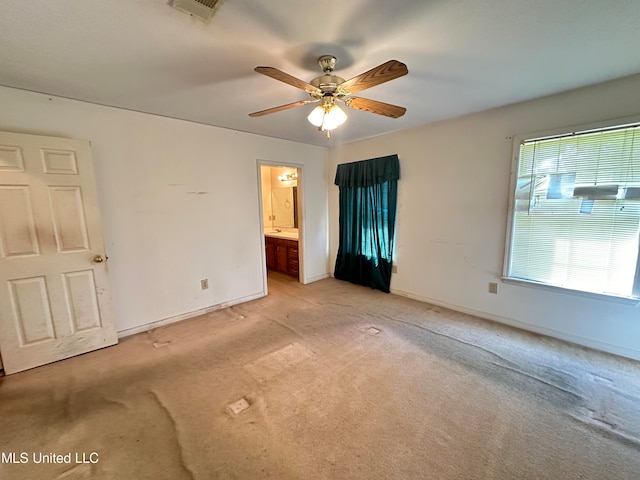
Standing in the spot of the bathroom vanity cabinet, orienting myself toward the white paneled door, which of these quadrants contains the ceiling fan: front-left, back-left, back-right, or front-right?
front-left

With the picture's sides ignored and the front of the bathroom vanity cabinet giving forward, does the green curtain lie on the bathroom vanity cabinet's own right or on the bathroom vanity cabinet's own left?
on the bathroom vanity cabinet's own left

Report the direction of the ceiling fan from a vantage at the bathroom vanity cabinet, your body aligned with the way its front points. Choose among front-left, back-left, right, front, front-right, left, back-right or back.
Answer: front-left

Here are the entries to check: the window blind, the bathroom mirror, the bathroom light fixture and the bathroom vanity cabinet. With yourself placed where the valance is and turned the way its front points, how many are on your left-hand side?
1

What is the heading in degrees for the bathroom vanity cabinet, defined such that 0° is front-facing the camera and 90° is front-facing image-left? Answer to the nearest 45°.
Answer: approximately 45°

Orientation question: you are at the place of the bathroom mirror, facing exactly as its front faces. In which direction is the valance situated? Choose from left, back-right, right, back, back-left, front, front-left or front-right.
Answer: left

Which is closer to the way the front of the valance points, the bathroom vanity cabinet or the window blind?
the bathroom vanity cabinet

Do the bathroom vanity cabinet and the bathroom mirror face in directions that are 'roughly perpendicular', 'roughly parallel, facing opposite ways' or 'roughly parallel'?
roughly parallel

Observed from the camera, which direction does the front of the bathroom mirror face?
facing the viewer and to the left of the viewer

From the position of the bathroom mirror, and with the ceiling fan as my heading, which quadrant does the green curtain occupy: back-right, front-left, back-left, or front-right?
front-left

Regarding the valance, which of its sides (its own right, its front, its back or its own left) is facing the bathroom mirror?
right

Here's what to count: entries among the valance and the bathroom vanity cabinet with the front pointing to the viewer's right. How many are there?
0

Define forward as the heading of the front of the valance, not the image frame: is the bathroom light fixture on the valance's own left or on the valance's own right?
on the valance's own right

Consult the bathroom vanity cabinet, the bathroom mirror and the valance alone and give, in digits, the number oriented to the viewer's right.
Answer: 0
